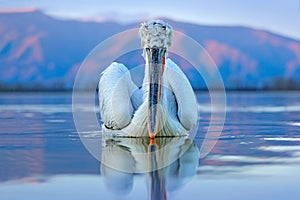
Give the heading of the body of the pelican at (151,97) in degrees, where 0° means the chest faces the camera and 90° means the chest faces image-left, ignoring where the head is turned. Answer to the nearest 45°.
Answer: approximately 0°
